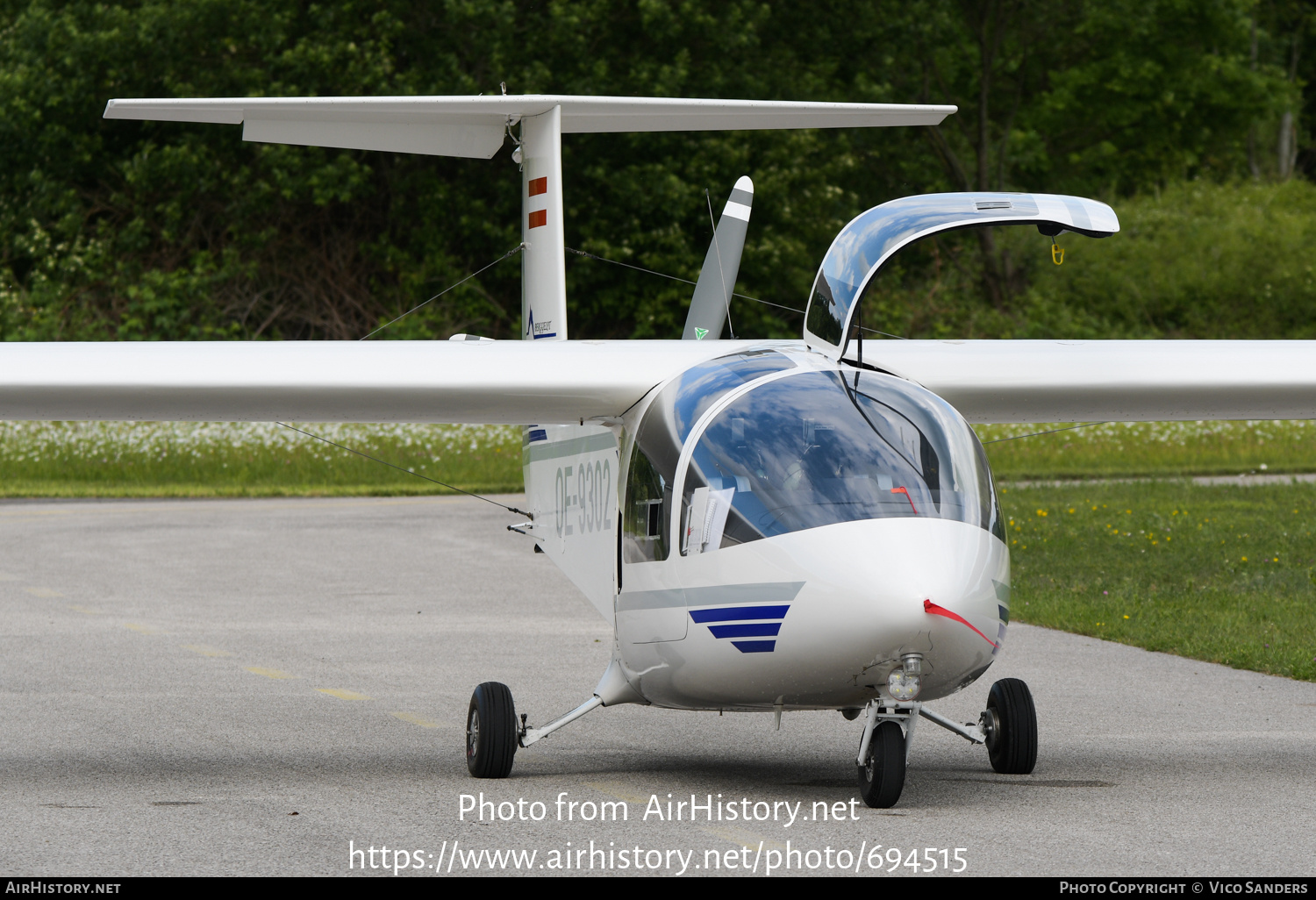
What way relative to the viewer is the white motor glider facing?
toward the camera
